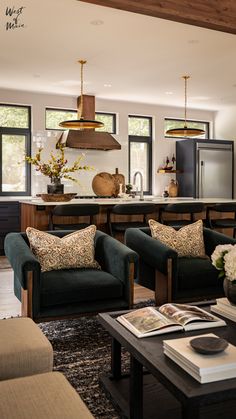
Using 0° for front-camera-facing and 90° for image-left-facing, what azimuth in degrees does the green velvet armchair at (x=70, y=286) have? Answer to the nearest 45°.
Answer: approximately 315°

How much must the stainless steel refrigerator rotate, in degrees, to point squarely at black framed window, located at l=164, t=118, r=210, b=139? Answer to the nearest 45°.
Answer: approximately 180°

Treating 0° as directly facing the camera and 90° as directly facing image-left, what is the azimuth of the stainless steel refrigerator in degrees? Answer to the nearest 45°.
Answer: approximately 315°

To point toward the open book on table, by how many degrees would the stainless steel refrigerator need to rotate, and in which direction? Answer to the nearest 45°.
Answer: approximately 45° to its right

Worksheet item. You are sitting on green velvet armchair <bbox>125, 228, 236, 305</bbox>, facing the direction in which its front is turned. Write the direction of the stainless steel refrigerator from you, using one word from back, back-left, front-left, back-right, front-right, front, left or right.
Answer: back-left

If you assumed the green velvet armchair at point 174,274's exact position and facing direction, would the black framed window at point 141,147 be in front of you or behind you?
behind

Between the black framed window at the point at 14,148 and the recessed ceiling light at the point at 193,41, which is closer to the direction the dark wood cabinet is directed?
the recessed ceiling light

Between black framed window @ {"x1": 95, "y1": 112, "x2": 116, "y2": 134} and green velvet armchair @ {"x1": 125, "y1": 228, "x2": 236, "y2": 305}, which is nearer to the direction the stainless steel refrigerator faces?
the green velvet armchair

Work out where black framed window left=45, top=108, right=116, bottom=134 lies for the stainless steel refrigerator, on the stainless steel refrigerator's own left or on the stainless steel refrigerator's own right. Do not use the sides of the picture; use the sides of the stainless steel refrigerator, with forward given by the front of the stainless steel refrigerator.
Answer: on the stainless steel refrigerator's own right

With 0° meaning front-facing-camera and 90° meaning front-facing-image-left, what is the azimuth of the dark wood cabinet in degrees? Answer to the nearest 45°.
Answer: approximately 0°

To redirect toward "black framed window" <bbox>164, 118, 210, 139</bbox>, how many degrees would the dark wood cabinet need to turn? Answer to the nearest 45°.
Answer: approximately 135° to its left

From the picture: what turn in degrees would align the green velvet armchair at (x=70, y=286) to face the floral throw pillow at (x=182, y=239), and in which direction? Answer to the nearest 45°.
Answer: approximately 90° to its left

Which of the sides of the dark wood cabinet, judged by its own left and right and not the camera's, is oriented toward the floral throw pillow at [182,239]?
front
